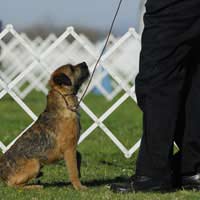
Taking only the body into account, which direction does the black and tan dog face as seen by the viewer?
to the viewer's right
